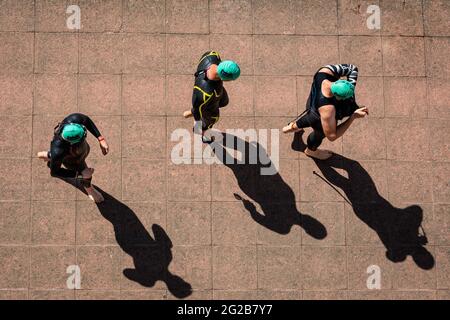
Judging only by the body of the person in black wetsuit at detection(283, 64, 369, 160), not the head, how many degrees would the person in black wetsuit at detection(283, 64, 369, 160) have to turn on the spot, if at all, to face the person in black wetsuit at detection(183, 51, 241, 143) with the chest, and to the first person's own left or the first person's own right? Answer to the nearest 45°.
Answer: approximately 180°

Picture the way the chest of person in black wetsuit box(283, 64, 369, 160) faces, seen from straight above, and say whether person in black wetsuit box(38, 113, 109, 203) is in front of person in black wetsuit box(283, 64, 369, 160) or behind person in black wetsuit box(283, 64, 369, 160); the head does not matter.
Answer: behind

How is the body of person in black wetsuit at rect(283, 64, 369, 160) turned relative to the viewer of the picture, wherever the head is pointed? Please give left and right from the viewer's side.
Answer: facing to the right of the viewer
